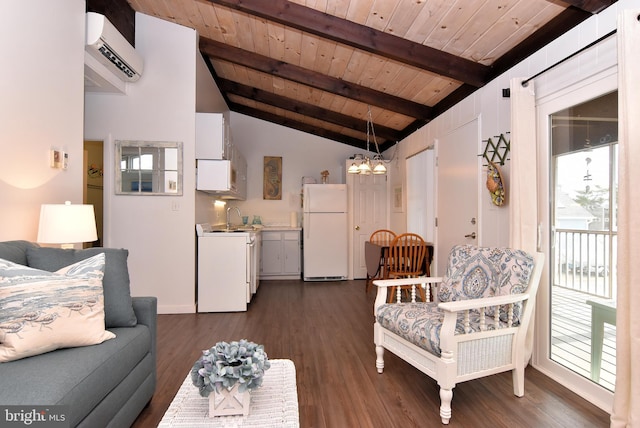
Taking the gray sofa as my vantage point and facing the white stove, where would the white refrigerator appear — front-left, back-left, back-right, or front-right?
front-right

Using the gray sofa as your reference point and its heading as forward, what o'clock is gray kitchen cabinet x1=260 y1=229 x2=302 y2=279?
The gray kitchen cabinet is roughly at 9 o'clock from the gray sofa.

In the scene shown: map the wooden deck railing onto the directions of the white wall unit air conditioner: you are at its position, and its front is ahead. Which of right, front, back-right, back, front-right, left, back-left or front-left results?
front

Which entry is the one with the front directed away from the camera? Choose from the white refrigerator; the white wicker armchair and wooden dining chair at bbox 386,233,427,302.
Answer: the wooden dining chair

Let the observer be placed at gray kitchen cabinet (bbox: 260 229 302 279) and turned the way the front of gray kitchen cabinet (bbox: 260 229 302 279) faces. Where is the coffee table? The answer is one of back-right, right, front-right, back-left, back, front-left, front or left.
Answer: front

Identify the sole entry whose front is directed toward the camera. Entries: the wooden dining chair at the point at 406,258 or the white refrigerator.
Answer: the white refrigerator

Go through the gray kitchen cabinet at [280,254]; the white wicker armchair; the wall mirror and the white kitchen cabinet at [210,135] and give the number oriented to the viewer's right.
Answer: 1

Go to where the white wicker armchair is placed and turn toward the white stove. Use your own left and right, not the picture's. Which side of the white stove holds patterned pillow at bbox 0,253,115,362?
left

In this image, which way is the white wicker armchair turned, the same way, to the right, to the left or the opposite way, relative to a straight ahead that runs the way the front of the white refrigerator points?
to the right

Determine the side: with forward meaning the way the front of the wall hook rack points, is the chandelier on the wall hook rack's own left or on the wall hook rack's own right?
on the wall hook rack's own right

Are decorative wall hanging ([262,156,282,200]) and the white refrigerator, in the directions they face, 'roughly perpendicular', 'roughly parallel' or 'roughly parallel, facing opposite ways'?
roughly parallel

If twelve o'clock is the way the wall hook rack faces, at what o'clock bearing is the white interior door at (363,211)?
The white interior door is roughly at 3 o'clock from the wall hook rack.

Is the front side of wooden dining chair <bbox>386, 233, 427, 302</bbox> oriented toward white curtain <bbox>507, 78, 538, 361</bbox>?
no

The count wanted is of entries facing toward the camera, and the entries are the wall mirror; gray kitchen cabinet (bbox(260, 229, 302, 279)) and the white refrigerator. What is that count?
3

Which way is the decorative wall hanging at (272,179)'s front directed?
toward the camera

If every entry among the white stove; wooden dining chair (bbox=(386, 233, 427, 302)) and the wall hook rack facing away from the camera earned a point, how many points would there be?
1

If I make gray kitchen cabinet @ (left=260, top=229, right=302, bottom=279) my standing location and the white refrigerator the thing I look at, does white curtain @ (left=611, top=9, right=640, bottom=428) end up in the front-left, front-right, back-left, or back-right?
front-right

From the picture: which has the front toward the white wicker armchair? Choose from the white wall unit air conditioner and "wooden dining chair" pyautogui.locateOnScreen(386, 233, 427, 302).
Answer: the white wall unit air conditioner

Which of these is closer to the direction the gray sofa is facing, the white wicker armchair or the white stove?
the white wicker armchair
